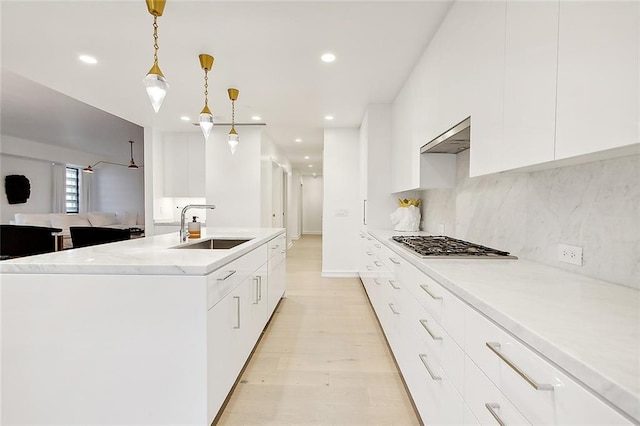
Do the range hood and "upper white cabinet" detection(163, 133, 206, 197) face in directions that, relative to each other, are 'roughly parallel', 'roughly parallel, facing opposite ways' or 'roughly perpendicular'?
roughly perpendicular

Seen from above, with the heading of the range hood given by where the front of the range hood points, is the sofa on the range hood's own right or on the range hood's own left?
on the range hood's own right

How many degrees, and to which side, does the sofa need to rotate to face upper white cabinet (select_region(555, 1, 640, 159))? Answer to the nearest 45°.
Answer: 0° — it already faces it

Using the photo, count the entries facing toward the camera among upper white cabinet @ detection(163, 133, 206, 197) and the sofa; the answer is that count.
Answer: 2

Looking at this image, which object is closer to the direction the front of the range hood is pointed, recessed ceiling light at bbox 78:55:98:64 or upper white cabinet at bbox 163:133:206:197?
the recessed ceiling light

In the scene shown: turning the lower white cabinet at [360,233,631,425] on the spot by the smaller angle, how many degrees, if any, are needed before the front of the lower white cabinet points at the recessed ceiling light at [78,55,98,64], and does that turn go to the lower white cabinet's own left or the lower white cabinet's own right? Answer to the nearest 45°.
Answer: approximately 45° to the lower white cabinet's own right

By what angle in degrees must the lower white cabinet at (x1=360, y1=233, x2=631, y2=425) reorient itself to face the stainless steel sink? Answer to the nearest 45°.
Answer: approximately 45° to its right

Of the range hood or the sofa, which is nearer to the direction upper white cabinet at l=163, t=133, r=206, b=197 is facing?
the range hood

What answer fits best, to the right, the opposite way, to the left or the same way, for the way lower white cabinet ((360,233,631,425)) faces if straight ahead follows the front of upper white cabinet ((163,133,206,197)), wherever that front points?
to the right
